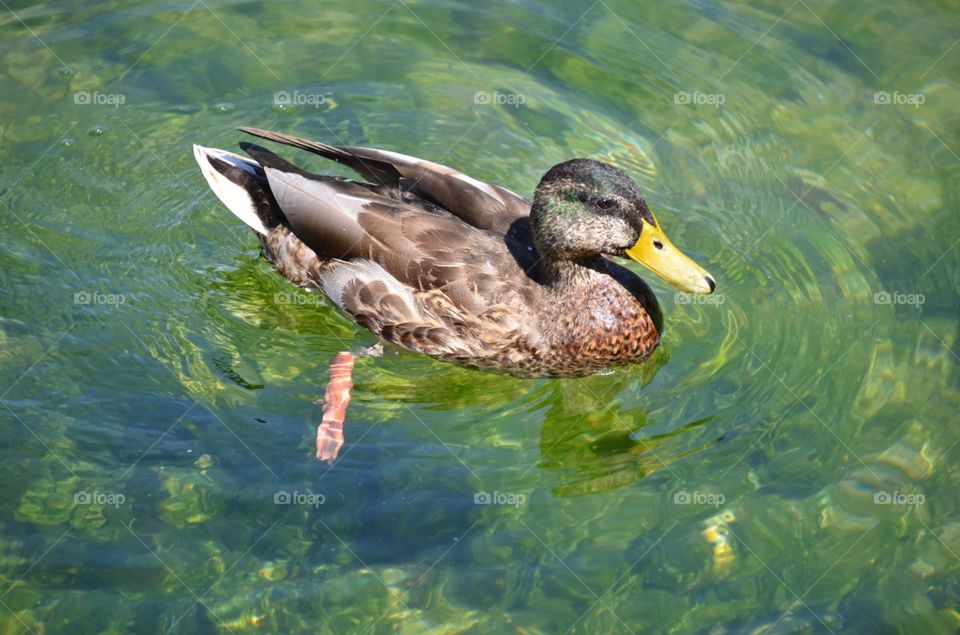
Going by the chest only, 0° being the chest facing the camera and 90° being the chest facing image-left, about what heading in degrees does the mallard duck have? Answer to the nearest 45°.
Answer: approximately 315°
